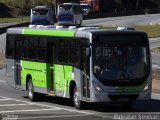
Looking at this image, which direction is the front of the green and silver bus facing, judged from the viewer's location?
facing the viewer and to the right of the viewer
